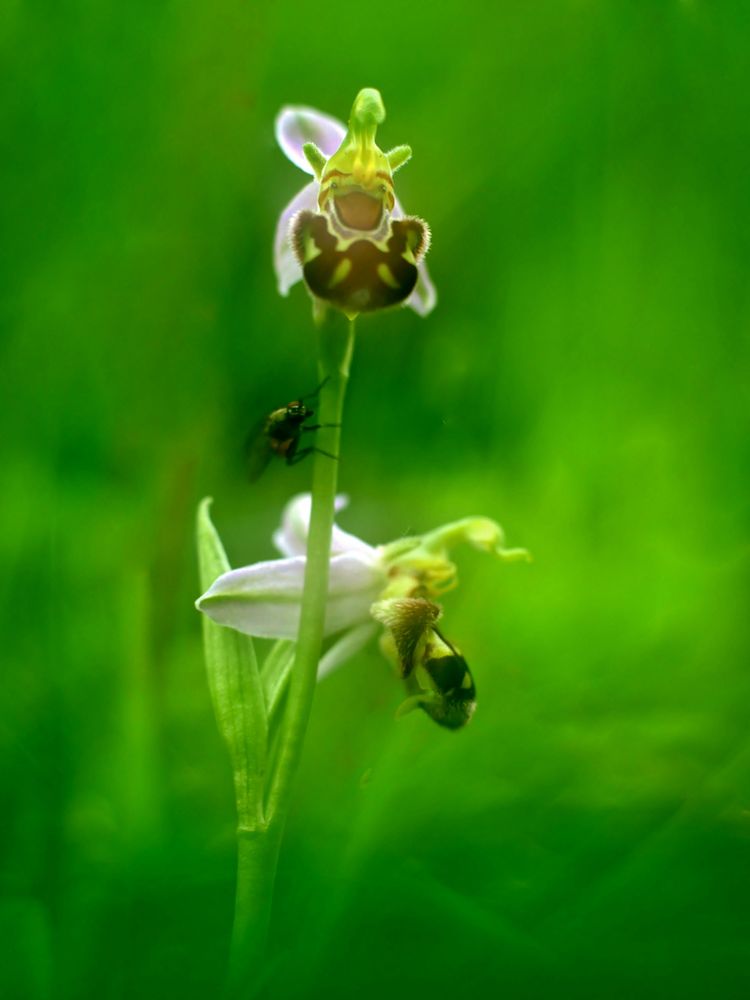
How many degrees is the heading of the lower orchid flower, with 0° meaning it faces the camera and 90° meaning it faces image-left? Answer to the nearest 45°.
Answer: approximately 270°

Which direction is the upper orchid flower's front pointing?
toward the camera

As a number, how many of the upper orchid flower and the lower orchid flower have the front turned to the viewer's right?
1

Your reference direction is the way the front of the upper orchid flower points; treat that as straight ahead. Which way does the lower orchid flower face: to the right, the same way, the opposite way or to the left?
to the left
